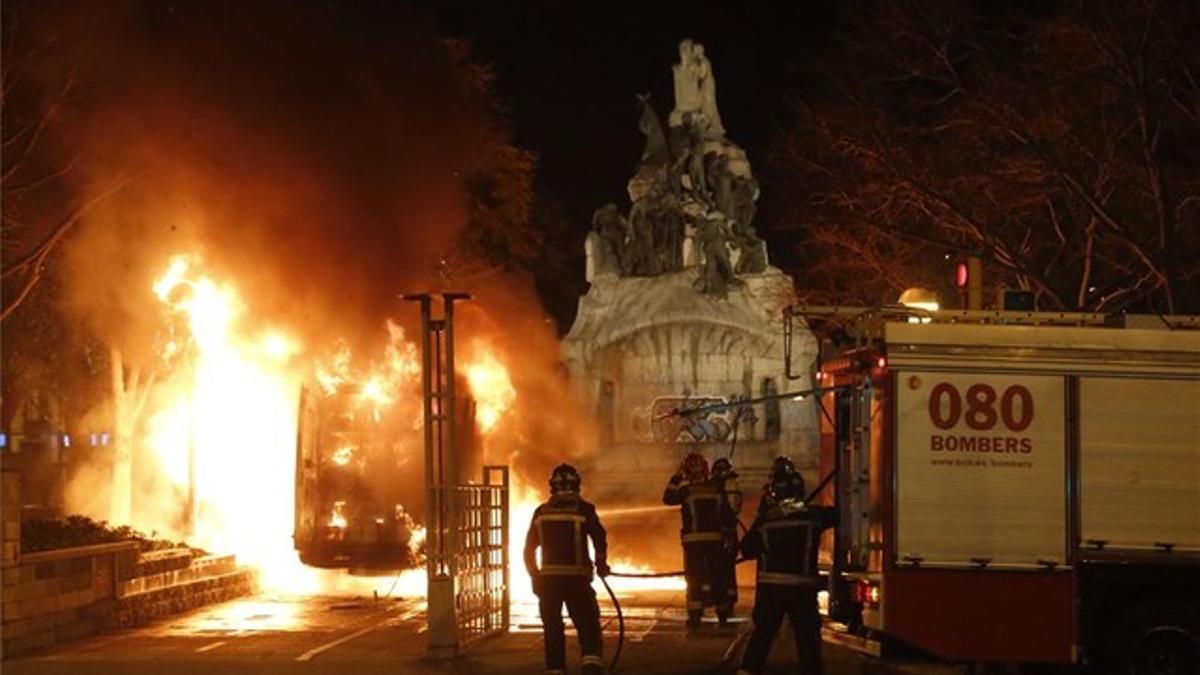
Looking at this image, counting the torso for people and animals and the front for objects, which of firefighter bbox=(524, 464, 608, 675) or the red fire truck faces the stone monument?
the firefighter

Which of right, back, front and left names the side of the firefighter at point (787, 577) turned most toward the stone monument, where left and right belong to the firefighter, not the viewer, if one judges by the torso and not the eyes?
front

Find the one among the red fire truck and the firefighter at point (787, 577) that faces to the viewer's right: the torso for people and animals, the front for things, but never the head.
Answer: the red fire truck

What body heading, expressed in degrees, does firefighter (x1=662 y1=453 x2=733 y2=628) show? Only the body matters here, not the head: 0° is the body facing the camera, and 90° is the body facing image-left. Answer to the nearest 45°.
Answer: approximately 135°

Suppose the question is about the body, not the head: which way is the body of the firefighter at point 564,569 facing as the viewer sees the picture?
away from the camera

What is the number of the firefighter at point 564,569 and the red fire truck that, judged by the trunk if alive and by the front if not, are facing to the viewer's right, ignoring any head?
1

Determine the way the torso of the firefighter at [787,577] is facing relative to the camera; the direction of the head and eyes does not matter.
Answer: away from the camera

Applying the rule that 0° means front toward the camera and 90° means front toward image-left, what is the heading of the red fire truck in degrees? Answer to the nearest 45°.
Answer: approximately 270°

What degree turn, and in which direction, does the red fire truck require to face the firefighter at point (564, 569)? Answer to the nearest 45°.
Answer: approximately 180°
